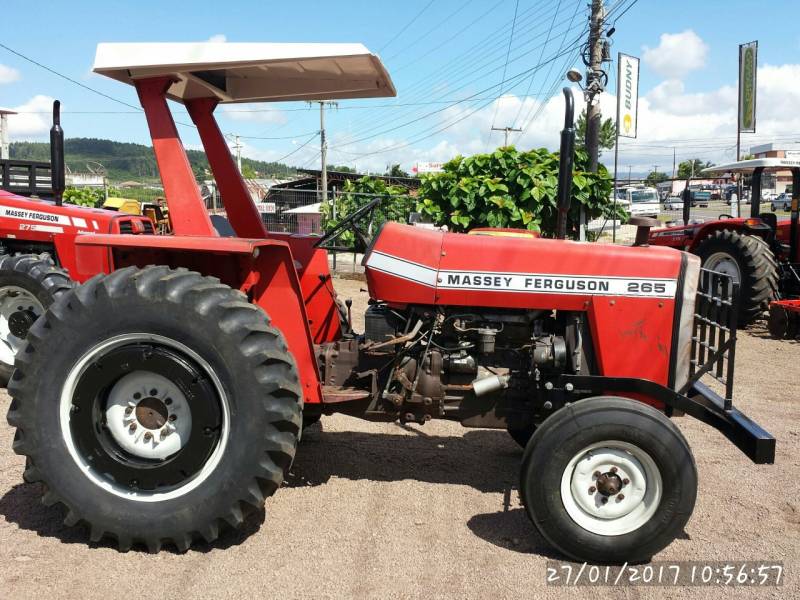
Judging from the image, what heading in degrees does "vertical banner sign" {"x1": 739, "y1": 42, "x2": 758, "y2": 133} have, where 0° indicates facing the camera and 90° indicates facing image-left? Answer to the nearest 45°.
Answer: approximately 0°

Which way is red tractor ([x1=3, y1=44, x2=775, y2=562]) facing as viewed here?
to the viewer's right

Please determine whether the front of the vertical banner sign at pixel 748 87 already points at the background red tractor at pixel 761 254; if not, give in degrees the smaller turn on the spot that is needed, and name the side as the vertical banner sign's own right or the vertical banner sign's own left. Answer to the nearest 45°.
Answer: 0° — it already faces it

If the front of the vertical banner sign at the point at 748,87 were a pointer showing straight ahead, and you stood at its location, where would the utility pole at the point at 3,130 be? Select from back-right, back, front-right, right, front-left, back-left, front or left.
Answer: front-right

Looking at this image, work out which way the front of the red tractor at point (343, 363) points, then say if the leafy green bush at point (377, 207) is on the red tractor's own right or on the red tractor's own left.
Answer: on the red tractor's own left

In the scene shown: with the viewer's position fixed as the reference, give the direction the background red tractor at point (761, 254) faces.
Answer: facing away from the viewer and to the left of the viewer

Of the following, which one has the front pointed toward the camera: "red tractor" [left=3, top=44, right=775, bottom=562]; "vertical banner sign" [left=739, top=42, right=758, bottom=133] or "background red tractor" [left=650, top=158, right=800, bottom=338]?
the vertical banner sign

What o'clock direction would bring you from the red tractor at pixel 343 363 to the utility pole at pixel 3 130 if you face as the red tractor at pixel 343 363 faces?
The utility pole is roughly at 8 o'clock from the red tractor.

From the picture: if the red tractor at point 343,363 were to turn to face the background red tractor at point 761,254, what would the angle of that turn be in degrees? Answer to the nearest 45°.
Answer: approximately 45° to its left

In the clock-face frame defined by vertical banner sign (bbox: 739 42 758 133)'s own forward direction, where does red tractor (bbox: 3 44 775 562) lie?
The red tractor is roughly at 12 o'clock from the vertical banner sign.

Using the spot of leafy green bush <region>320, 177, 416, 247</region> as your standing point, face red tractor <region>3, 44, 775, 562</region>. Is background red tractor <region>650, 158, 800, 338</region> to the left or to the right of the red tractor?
left

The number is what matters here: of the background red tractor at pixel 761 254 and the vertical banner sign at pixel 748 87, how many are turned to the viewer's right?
0
